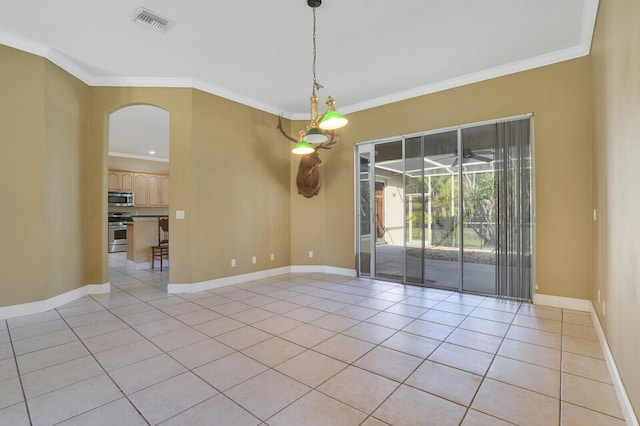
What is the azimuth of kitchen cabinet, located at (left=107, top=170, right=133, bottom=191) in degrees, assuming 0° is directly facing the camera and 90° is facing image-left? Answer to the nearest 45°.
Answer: approximately 0°

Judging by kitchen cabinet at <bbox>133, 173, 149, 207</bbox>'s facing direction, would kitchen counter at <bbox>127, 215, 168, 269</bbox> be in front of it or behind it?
in front

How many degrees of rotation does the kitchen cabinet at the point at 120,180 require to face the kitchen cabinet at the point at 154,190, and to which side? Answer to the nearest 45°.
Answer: approximately 90° to its left

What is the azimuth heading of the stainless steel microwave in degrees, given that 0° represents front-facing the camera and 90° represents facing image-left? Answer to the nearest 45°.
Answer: approximately 0°

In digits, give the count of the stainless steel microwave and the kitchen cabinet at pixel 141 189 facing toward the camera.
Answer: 2

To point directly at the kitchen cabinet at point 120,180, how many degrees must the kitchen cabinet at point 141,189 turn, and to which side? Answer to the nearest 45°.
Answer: approximately 45° to its right

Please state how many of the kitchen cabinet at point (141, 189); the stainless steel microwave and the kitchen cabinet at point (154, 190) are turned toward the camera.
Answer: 3

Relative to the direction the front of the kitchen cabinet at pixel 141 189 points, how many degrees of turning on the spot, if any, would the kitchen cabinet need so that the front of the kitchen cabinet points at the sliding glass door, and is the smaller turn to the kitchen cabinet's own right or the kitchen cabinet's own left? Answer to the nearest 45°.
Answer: approximately 45° to the kitchen cabinet's own left
